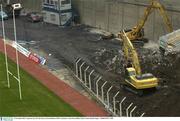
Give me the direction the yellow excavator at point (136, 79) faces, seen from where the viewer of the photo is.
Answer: facing away from the viewer and to the left of the viewer
